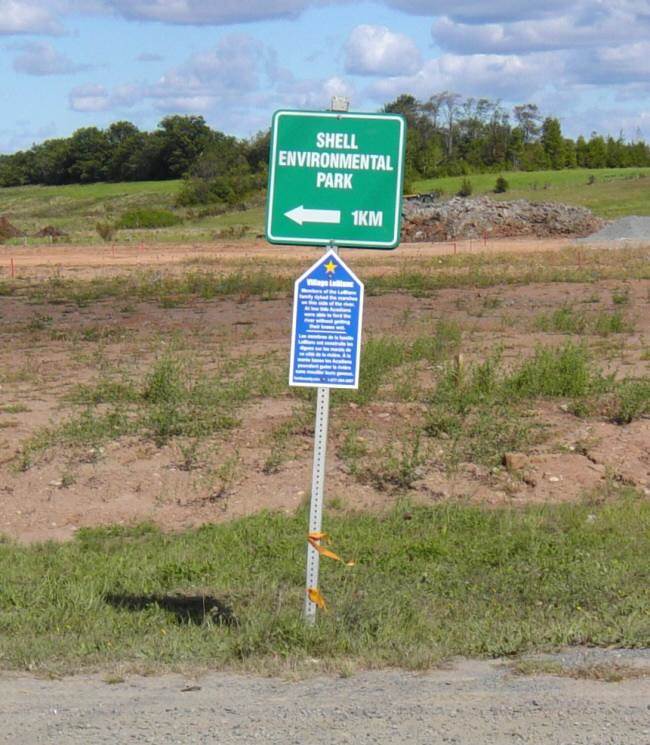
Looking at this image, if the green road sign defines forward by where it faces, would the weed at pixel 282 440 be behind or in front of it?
behind

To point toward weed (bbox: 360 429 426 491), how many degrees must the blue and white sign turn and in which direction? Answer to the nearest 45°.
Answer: approximately 180°

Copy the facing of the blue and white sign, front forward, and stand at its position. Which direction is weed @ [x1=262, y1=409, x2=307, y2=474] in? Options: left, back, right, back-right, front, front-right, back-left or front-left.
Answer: back

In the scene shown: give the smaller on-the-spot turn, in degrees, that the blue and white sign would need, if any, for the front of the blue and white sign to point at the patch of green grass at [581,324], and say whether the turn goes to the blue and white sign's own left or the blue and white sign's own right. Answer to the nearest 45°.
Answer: approximately 180°

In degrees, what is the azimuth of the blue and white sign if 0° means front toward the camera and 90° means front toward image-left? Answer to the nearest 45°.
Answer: approximately 0°

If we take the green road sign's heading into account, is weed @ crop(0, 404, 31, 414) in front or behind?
behind

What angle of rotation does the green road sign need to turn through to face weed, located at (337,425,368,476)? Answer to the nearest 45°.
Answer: approximately 180°

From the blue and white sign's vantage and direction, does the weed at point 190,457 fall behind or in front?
behind

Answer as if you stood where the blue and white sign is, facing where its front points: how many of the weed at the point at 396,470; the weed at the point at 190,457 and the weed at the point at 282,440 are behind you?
3

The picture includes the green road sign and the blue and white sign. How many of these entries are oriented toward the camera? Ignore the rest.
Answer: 2
